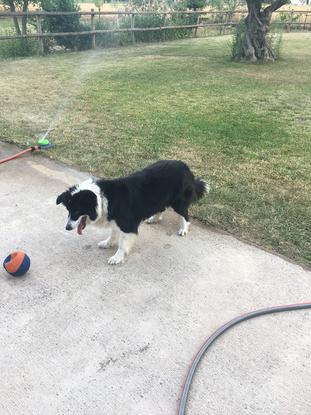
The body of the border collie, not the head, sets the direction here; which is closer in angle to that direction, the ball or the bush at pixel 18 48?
the ball

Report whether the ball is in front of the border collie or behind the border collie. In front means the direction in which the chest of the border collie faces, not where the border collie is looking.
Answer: in front

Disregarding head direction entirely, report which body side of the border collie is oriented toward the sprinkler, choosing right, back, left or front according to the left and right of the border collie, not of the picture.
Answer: right

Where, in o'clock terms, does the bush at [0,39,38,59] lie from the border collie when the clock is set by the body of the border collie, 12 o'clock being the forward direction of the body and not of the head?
The bush is roughly at 4 o'clock from the border collie.

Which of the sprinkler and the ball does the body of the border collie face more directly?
the ball

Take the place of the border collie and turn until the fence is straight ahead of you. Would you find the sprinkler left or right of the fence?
left

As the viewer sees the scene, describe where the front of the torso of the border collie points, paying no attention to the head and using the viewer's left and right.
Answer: facing the viewer and to the left of the viewer
